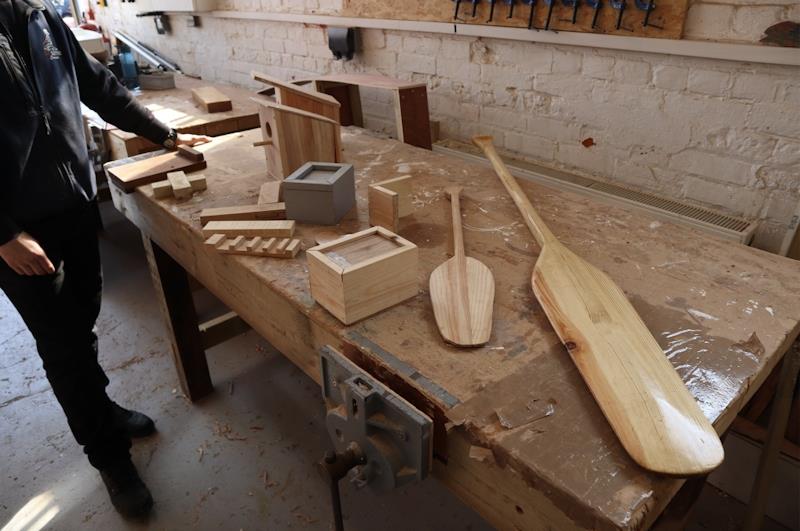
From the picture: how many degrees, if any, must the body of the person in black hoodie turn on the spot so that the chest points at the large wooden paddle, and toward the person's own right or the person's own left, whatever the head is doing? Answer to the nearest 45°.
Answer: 0° — they already face it

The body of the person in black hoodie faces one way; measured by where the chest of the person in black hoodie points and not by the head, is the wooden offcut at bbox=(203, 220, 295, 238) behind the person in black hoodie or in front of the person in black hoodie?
in front

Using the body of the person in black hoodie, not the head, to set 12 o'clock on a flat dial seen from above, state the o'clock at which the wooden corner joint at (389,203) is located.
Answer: The wooden corner joint is roughly at 12 o'clock from the person in black hoodie.

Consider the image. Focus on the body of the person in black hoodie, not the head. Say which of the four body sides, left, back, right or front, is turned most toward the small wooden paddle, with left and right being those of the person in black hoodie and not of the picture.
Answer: front

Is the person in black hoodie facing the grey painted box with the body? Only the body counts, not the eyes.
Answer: yes

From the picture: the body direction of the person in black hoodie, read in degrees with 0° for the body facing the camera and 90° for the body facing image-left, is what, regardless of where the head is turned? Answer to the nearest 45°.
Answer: approximately 315°

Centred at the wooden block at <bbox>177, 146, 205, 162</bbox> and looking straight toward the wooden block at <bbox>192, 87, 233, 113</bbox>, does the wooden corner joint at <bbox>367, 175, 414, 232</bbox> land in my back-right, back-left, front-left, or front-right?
back-right

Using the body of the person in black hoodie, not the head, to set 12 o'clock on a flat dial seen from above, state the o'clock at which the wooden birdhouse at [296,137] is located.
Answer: The wooden birdhouse is roughly at 11 o'clock from the person in black hoodie.

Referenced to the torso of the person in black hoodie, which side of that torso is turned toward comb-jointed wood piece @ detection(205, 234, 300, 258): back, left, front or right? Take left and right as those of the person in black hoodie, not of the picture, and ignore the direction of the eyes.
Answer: front
